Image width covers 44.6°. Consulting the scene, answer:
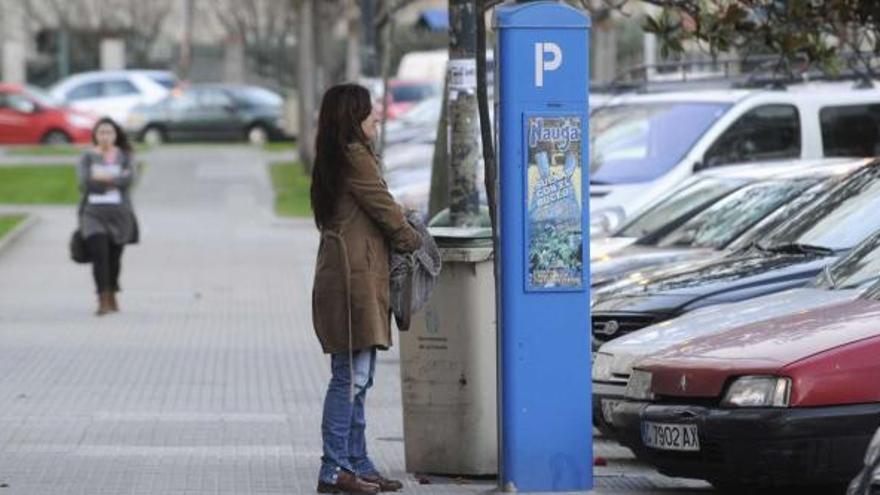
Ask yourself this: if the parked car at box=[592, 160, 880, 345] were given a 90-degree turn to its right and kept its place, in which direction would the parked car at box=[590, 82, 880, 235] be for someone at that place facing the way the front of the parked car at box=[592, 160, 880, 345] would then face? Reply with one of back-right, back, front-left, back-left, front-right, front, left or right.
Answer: front-right

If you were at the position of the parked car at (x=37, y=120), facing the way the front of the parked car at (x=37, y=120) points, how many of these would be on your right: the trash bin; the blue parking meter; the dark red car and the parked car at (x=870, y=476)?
4

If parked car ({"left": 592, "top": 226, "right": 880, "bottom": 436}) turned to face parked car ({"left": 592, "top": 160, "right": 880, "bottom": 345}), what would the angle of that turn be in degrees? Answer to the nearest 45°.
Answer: approximately 135° to its right

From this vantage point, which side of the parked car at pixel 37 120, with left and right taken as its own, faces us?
right

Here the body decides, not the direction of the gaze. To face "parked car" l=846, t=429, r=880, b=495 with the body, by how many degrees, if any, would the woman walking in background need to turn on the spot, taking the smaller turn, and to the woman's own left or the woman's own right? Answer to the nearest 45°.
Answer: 0° — they already face it

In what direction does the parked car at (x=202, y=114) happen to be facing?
to the viewer's left

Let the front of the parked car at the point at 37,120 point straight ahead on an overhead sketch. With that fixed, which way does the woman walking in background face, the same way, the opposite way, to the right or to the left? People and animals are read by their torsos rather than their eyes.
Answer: to the right

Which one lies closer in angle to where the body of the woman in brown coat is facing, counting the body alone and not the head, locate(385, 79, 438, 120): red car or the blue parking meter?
the blue parking meter

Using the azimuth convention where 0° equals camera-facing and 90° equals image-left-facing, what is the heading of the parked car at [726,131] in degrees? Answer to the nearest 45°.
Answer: approximately 45°
